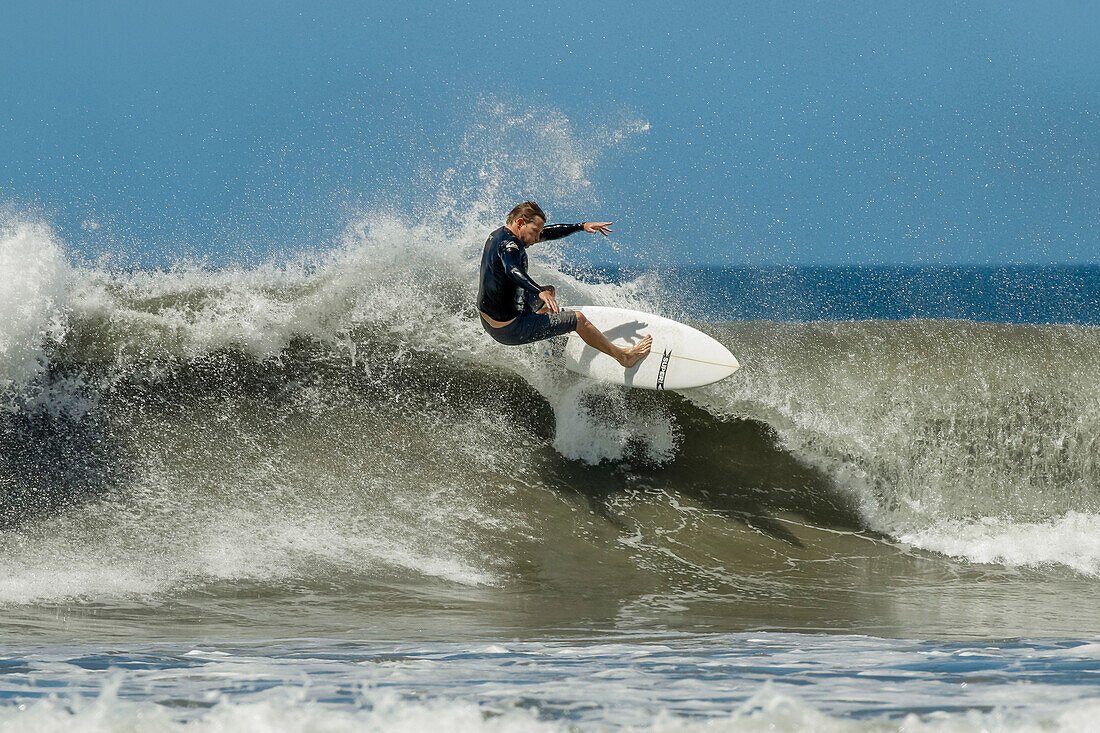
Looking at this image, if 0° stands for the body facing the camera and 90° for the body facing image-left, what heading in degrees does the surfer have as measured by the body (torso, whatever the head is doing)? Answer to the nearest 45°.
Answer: approximately 270°
